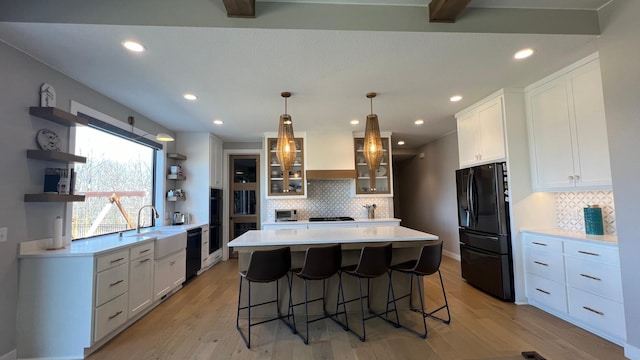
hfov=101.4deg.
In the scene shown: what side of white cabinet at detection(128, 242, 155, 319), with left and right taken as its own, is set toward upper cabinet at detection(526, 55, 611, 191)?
front

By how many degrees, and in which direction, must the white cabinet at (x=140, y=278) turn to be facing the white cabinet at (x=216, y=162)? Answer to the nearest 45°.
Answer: approximately 90° to its left

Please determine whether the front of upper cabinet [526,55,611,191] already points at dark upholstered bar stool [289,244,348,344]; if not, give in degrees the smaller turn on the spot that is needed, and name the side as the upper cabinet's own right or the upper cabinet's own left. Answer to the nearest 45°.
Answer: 0° — it already faces it

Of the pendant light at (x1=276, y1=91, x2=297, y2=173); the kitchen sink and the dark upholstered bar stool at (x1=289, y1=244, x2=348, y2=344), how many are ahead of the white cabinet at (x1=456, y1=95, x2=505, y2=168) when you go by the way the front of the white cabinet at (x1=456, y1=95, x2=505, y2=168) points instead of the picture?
3

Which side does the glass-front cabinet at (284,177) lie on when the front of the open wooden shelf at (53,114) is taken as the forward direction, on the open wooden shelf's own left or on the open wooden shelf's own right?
on the open wooden shelf's own left

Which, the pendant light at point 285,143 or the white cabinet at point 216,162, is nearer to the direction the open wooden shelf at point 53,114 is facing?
the pendant light

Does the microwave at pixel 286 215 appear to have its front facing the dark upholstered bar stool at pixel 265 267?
yes

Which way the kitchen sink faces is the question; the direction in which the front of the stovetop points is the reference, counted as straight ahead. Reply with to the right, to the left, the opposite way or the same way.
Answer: to the left

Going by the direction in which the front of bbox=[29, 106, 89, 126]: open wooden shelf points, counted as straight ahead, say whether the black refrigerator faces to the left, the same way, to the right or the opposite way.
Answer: the opposite way
